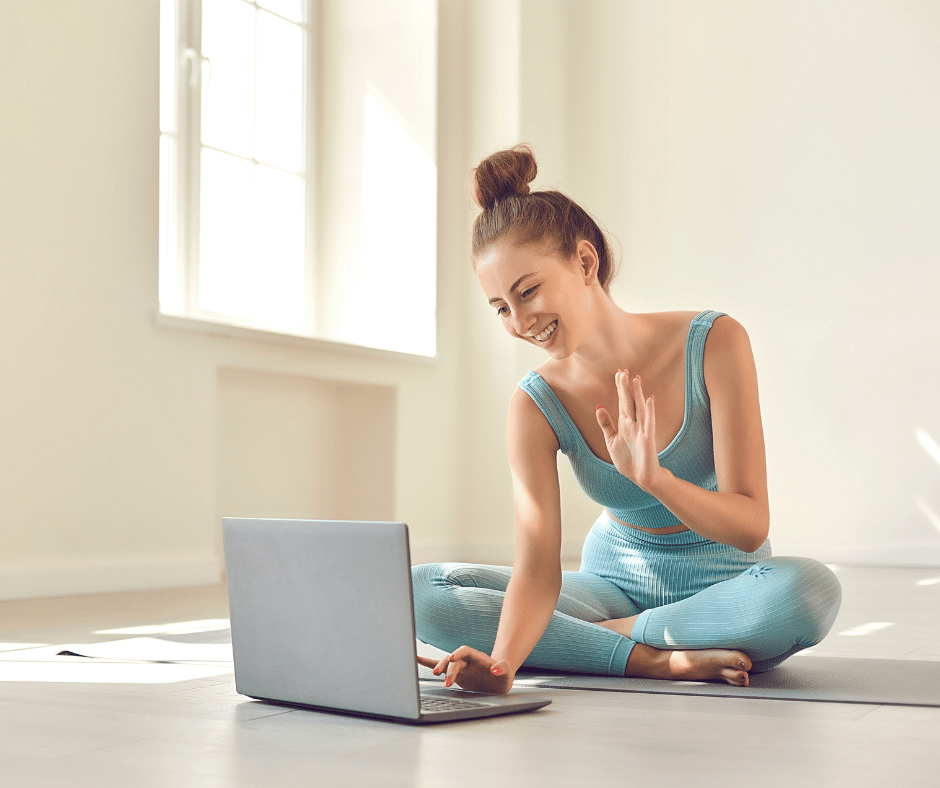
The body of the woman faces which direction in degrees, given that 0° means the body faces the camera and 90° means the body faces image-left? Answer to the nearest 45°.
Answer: approximately 45°

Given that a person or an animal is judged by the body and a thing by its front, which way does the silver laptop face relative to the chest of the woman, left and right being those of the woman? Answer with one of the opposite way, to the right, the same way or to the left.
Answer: the opposite way

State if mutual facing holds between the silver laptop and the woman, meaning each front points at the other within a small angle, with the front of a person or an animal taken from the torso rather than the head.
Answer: yes

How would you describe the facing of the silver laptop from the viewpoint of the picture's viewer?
facing away from the viewer and to the right of the viewer

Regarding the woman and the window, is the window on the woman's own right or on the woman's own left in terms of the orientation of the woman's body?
on the woman's own right
